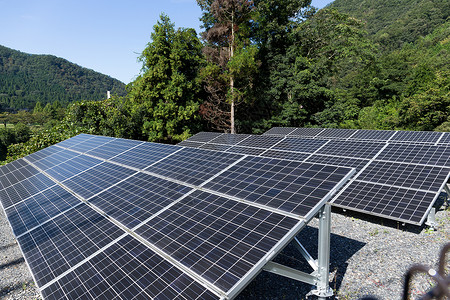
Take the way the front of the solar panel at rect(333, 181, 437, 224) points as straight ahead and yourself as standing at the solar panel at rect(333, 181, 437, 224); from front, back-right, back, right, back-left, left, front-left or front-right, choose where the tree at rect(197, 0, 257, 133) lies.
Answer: right

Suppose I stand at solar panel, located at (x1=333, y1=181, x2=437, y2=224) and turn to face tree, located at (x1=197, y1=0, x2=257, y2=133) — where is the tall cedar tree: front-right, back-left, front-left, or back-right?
front-left

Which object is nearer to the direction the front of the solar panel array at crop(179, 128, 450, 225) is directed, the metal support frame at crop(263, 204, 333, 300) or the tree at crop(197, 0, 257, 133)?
the metal support frame

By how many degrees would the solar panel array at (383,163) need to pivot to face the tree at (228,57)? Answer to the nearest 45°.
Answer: approximately 90° to its right

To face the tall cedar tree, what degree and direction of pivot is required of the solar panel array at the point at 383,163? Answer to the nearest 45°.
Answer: approximately 90° to its right

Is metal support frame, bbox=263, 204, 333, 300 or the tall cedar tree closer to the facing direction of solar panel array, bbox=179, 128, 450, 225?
the metal support frame

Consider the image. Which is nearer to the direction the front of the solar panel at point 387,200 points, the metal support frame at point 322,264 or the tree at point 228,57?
the metal support frame

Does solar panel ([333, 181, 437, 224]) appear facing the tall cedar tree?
no

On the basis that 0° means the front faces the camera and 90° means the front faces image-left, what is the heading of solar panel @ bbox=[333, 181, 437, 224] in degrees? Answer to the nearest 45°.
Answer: approximately 45°
